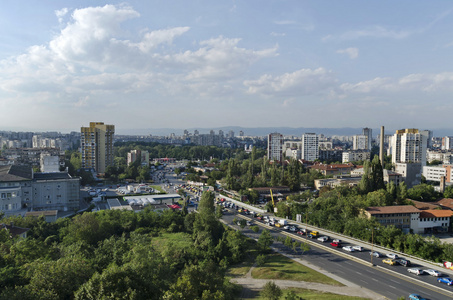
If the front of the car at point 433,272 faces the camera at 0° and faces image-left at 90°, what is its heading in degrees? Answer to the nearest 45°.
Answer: approximately 135°

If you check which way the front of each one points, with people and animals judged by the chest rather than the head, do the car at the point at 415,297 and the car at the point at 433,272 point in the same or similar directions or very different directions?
very different directions

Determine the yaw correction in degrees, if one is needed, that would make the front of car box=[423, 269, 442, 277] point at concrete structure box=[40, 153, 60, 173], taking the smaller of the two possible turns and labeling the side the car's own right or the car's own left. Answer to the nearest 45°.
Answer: approximately 45° to the car's own left

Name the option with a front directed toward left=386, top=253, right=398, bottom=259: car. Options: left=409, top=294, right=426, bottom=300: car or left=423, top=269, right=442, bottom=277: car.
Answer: left=423, top=269, right=442, bottom=277: car

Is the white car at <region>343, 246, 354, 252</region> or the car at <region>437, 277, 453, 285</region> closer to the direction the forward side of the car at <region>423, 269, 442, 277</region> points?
the white car

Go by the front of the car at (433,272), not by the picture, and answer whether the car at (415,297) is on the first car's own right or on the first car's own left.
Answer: on the first car's own left
